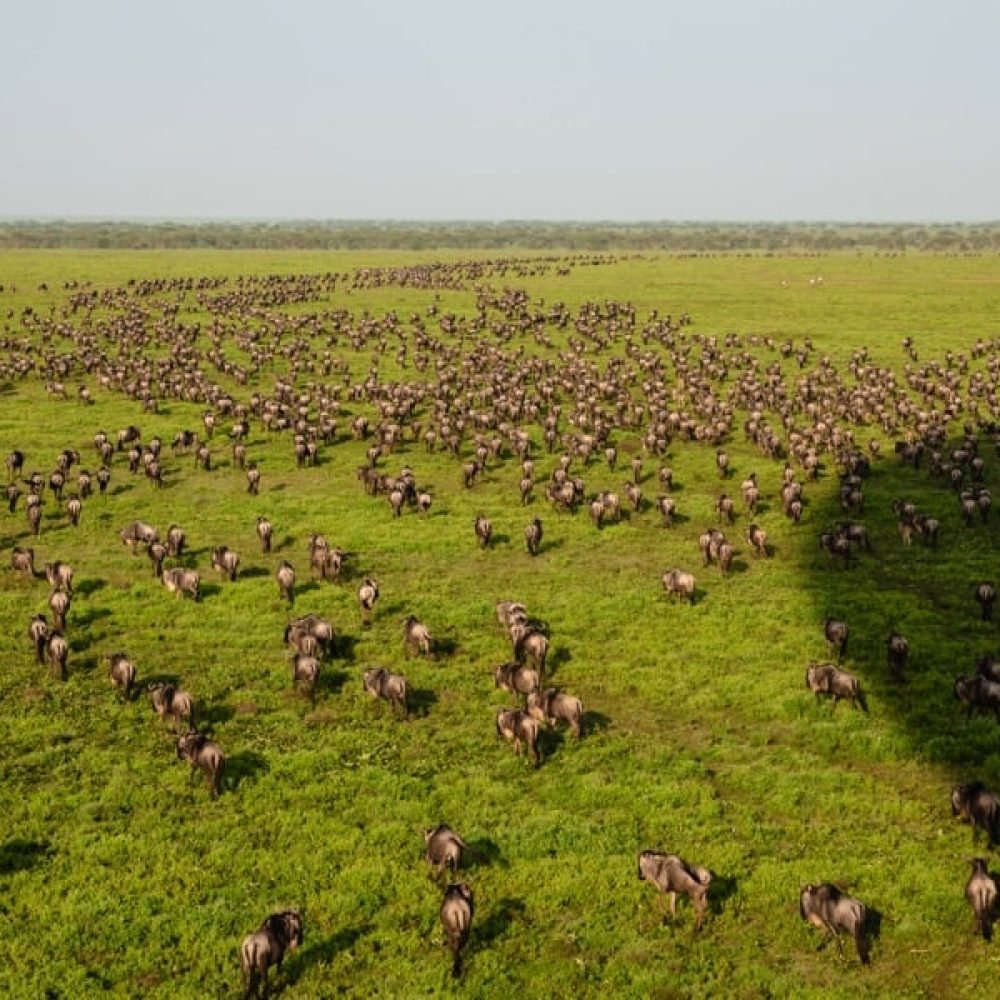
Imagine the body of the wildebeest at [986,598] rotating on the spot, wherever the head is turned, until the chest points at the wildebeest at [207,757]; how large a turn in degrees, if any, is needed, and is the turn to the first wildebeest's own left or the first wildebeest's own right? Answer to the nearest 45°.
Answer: approximately 135° to the first wildebeest's own left

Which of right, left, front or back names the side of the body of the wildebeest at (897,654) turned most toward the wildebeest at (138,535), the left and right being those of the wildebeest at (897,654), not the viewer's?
left

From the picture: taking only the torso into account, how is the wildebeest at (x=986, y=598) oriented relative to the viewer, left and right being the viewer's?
facing away from the viewer

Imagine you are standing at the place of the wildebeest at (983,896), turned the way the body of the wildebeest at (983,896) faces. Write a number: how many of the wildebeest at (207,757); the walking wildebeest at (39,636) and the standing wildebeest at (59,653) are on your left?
3

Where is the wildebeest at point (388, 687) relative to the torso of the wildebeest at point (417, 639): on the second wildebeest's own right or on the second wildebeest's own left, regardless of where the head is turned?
on the second wildebeest's own left

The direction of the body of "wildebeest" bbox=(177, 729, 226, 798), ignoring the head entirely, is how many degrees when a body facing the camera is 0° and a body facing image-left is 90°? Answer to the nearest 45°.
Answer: approximately 135°

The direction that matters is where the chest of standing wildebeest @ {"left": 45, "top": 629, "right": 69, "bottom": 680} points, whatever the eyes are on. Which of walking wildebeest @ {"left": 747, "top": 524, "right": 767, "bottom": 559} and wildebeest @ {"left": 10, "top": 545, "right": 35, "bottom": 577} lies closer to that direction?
the wildebeest

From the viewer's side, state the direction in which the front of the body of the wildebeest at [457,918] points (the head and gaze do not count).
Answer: away from the camera

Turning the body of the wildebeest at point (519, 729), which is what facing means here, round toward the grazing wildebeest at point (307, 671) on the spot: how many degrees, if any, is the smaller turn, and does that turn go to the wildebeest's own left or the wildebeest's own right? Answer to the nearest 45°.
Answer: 0° — it already faces it

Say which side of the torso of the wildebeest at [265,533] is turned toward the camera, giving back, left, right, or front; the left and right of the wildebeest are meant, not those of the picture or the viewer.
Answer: back

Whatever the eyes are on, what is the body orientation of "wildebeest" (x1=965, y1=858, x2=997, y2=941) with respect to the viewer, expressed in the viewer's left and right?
facing away from the viewer

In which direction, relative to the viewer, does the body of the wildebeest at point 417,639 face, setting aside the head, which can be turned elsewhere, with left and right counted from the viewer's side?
facing away from the viewer and to the left of the viewer

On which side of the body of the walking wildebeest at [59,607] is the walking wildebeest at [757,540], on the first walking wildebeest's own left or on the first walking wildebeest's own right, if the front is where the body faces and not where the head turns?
on the first walking wildebeest's own right
